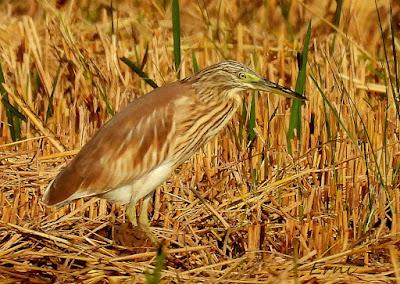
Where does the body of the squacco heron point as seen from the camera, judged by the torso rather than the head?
to the viewer's right

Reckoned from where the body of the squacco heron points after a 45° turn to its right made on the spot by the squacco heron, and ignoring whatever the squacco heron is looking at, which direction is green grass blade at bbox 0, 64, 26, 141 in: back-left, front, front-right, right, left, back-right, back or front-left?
back

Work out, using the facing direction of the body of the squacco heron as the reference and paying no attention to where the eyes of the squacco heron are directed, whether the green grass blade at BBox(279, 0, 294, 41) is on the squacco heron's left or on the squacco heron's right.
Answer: on the squacco heron's left
